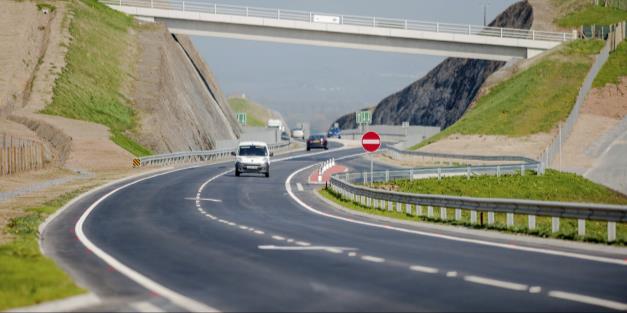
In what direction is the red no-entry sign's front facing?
toward the camera

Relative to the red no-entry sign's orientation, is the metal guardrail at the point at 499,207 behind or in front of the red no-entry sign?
in front
